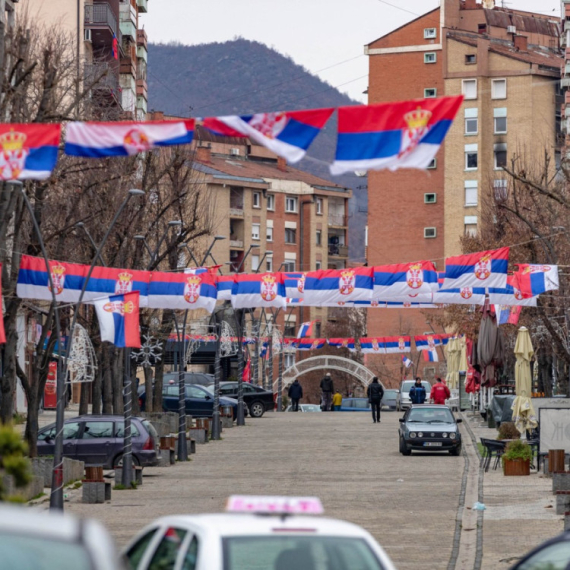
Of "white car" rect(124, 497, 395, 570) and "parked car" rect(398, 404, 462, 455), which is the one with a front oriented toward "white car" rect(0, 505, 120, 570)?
the parked car

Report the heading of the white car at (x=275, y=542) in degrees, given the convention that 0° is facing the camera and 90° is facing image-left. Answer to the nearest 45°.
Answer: approximately 135°

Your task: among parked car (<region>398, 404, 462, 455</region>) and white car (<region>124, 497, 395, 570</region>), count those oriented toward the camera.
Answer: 1

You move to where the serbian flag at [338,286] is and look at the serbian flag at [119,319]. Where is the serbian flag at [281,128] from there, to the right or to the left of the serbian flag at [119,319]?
left

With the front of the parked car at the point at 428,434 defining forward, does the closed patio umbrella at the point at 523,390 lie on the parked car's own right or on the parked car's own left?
on the parked car's own left

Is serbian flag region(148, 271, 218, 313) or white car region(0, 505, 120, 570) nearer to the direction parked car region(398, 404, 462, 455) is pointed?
the white car

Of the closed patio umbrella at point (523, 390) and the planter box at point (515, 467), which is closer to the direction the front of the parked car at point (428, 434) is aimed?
the planter box

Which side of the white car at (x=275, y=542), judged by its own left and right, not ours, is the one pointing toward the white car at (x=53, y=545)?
left

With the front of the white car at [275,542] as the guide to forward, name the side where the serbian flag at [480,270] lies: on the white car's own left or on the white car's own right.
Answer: on the white car's own right

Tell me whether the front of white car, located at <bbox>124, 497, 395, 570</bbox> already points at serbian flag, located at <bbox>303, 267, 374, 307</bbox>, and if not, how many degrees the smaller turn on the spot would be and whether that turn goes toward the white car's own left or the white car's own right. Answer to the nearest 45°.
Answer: approximately 45° to the white car's own right
